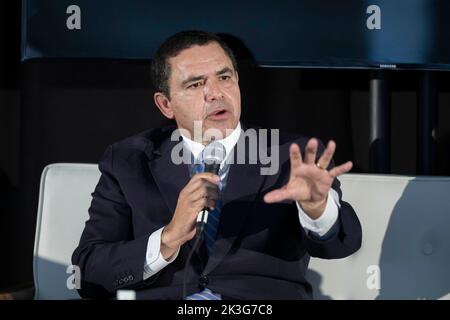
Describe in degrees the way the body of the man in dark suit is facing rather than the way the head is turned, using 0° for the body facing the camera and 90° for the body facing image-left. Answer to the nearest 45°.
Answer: approximately 0°
